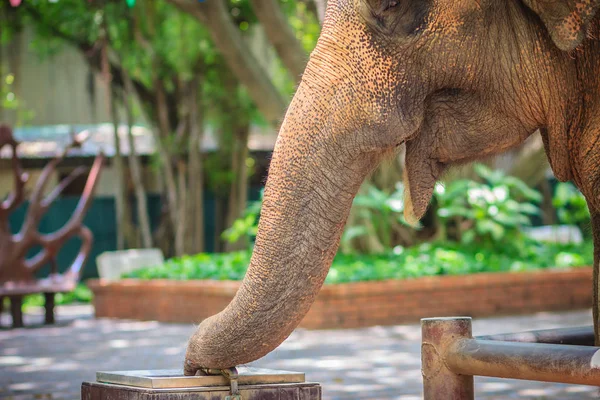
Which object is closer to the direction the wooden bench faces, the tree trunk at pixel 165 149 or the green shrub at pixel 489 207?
the green shrub

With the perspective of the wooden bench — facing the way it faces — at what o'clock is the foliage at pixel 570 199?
The foliage is roughly at 9 o'clock from the wooden bench.

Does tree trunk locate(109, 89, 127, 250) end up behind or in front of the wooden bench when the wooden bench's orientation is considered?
behind

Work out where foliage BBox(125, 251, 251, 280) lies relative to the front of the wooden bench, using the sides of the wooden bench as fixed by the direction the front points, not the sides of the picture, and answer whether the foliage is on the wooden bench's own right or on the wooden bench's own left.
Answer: on the wooden bench's own left

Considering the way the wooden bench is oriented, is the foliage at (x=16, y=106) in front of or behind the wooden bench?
behind

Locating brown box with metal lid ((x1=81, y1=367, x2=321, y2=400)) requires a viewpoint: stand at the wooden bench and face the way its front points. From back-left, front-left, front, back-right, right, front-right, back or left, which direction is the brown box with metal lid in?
front

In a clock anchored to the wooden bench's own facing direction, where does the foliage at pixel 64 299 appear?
The foliage is roughly at 6 o'clock from the wooden bench.

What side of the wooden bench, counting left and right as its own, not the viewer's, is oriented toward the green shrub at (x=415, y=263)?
left

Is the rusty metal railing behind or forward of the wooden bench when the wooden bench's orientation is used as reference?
forward

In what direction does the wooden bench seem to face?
toward the camera

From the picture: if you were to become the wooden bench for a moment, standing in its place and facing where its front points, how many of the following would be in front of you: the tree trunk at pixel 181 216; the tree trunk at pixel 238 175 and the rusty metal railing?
1
